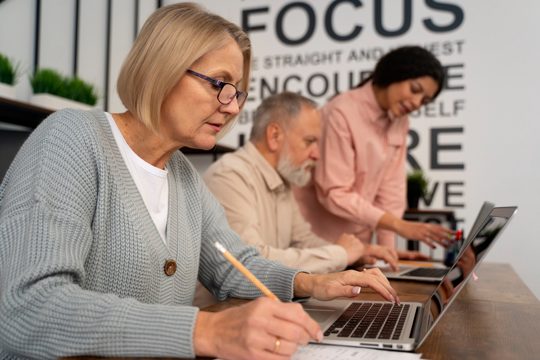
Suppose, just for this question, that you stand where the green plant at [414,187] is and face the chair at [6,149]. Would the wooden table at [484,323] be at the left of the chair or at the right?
left

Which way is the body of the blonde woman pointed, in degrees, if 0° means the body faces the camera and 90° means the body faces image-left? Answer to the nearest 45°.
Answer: approximately 315°

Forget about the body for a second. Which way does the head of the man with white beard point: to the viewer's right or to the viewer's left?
to the viewer's right

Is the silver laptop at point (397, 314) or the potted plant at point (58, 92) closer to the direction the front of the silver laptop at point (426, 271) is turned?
the potted plant

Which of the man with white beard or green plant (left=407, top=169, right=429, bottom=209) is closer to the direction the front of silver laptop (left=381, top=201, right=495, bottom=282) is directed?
the man with white beard

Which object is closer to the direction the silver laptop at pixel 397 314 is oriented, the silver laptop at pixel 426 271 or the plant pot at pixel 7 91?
the plant pot

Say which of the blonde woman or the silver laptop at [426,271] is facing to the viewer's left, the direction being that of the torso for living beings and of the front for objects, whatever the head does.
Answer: the silver laptop

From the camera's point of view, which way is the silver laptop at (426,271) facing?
to the viewer's left

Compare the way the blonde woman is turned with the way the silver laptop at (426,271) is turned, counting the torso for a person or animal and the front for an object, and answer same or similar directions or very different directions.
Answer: very different directions

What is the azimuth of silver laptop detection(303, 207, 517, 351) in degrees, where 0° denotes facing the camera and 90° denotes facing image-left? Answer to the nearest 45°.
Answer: approximately 90°
